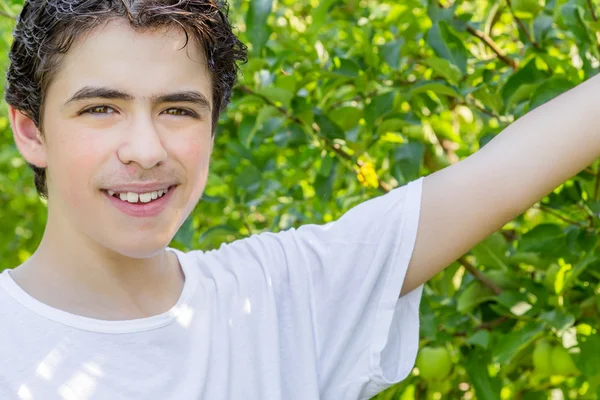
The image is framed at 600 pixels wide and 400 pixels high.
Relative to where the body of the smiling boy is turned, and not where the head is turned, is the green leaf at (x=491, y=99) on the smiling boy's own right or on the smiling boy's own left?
on the smiling boy's own left

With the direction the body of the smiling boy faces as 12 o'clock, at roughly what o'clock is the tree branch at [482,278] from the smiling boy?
The tree branch is roughly at 8 o'clock from the smiling boy.

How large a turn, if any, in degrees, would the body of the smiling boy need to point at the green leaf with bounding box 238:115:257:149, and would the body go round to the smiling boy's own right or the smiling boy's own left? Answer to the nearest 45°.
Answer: approximately 180°

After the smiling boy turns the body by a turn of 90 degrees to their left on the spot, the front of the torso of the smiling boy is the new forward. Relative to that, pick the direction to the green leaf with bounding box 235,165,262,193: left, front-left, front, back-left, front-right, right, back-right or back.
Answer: left

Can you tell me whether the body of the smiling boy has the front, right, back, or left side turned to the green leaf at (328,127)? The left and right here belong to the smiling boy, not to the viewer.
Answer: back

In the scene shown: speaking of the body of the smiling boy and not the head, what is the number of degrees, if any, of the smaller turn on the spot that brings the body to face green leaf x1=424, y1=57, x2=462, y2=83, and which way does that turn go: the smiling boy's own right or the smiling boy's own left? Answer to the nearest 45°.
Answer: approximately 135° to the smiling boy's own left

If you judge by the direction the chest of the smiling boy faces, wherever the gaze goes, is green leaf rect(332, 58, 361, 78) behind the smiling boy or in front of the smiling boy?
behind

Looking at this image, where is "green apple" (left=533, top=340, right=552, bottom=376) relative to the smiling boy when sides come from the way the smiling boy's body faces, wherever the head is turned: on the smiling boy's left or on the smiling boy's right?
on the smiling boy's left

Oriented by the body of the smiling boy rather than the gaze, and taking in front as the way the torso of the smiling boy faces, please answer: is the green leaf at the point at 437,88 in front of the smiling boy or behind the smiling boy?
behind

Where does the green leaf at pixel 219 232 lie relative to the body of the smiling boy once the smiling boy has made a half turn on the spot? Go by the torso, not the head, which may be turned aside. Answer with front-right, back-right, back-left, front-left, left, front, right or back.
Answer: front

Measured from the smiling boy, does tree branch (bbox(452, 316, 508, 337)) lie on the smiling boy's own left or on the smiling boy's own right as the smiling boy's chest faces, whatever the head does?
on the smiling boy's own left

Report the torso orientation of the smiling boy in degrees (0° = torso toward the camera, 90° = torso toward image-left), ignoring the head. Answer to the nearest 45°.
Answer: approximately 0°

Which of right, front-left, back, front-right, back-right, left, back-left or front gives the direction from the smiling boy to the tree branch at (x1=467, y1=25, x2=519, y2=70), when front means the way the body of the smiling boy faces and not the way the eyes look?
back-left

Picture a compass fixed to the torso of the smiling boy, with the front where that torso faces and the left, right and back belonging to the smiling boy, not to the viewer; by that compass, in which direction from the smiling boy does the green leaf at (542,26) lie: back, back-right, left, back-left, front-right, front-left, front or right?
back-left
